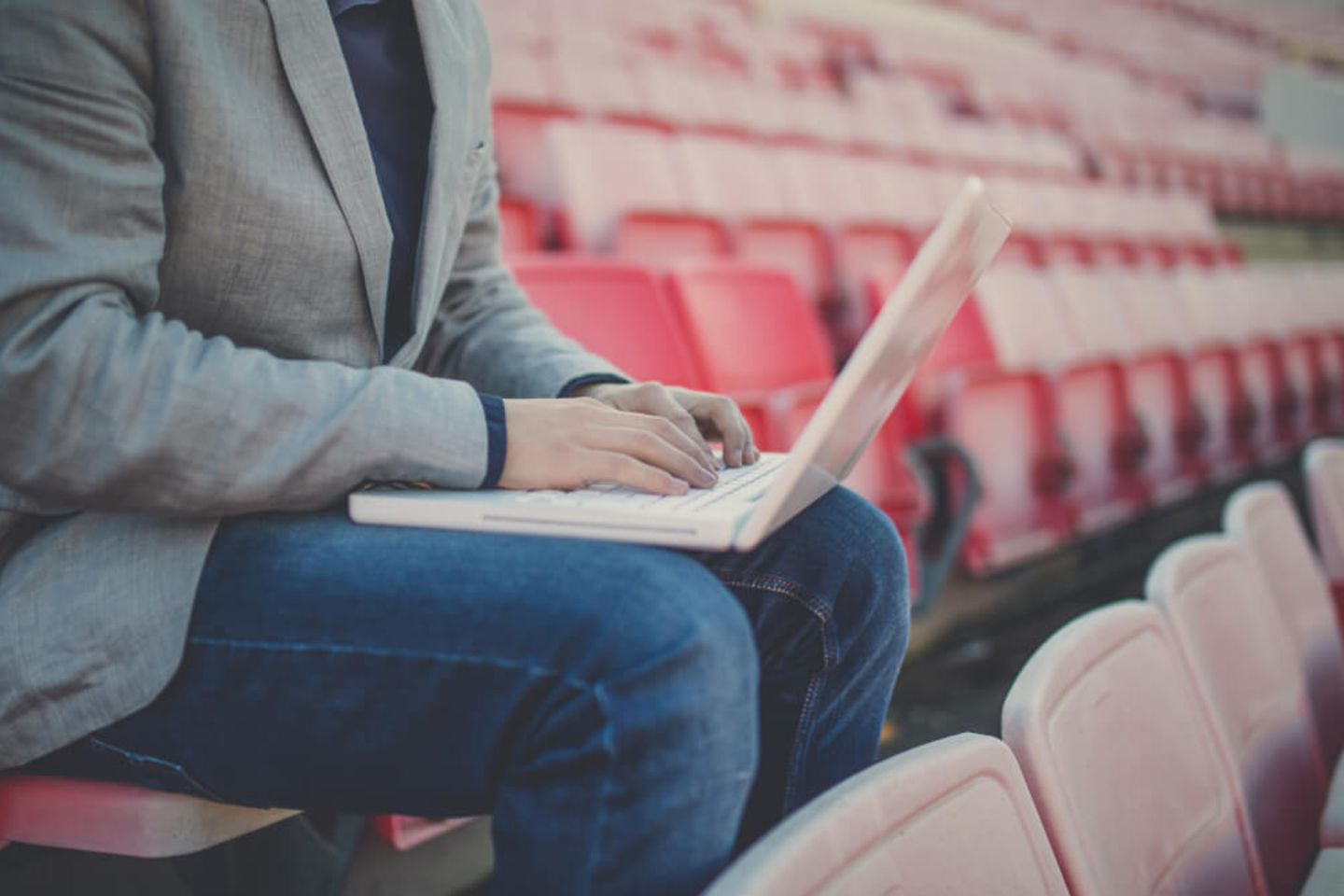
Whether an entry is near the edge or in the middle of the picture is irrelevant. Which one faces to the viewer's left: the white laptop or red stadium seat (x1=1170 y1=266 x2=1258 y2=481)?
the white laptop

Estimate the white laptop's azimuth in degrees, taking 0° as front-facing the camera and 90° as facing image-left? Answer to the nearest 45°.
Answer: approximately 90°

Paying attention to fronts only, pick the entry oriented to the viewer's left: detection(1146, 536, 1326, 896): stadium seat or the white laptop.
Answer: the white laptop

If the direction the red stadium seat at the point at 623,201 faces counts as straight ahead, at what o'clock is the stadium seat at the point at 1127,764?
The stadium seat is roughly at 1 o'clock from the red stadium seat.

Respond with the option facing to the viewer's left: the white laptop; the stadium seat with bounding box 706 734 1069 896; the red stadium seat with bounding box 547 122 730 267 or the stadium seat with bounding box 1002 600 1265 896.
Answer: the white laptop
